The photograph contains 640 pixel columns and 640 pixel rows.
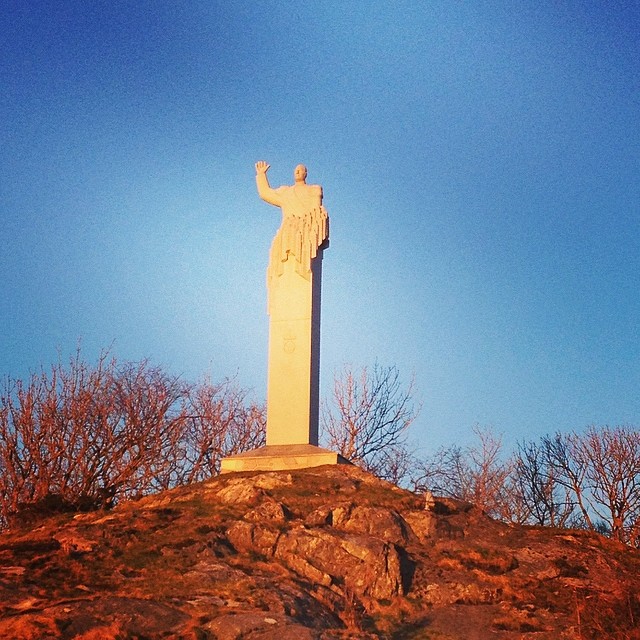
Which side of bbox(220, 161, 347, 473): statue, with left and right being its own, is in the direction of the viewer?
front
